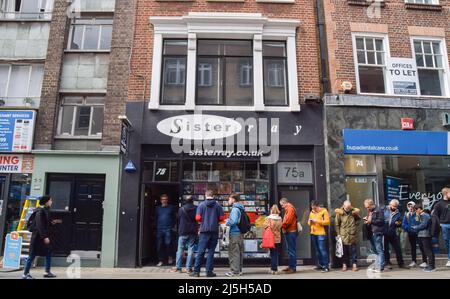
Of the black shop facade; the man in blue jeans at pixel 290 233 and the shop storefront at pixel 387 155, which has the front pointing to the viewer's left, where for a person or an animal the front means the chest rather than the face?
the man in blue jeans

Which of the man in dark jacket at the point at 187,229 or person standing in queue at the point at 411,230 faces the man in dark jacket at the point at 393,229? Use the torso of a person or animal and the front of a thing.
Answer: the person standing in queue

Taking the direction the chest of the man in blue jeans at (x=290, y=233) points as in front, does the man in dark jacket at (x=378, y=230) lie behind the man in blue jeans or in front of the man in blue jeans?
behind

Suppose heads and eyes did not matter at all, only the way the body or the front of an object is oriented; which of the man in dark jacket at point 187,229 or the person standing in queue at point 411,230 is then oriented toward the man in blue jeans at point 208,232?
the person standing in queue

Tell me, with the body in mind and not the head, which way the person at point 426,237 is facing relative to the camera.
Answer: to the viewer's left

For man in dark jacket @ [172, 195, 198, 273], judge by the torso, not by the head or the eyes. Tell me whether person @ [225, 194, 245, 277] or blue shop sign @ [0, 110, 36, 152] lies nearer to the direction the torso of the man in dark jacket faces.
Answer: the blue shop sign
